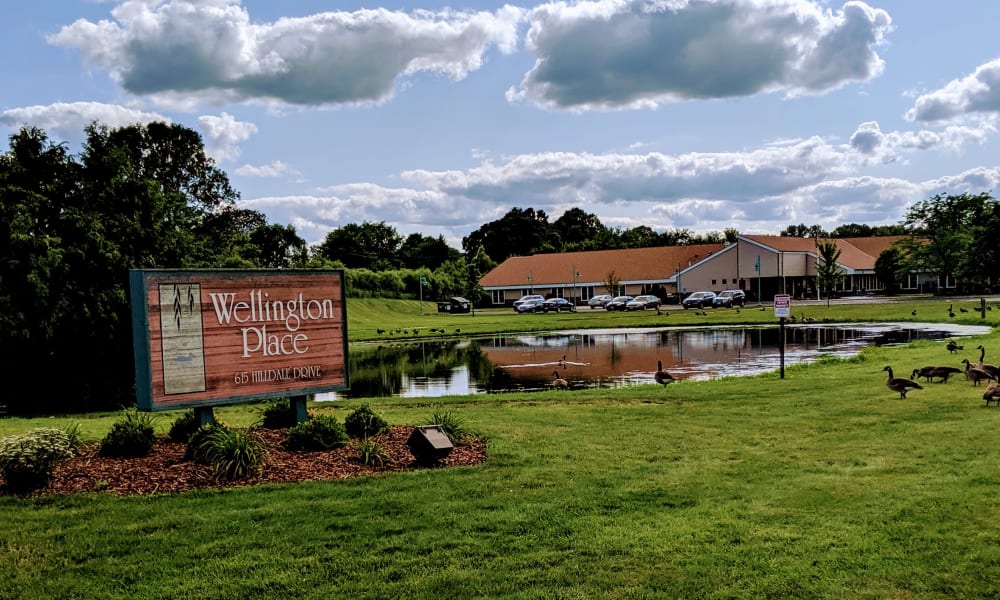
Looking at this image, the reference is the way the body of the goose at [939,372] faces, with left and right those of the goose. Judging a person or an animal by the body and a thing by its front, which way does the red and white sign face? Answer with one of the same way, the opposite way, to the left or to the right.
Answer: to the left

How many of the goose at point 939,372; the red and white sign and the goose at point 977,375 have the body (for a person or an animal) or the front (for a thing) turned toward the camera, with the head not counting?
1

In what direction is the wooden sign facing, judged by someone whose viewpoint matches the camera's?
facing the viewer and to the right of the viewer

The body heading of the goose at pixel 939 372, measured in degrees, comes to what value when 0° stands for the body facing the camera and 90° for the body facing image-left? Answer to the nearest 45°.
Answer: approximately 90°

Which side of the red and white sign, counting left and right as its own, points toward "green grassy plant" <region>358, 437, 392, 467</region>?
front

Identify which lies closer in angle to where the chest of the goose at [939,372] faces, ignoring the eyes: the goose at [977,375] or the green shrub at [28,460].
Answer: the green shrub

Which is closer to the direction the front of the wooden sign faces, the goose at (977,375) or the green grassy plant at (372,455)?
the green grassy plant

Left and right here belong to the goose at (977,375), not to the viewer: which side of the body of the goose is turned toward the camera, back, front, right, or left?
left

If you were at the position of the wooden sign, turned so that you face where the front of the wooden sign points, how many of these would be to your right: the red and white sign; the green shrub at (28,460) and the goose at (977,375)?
1
